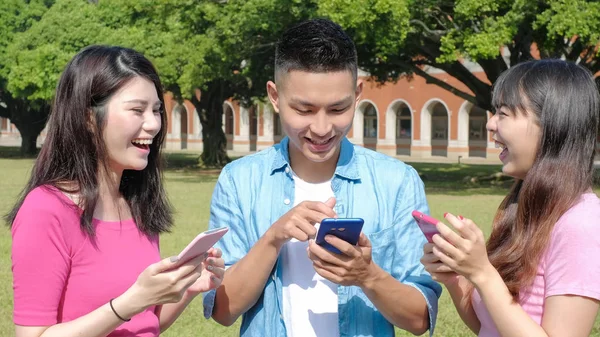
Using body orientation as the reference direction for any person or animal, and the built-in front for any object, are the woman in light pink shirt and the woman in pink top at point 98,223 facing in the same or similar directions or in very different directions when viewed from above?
very different directions

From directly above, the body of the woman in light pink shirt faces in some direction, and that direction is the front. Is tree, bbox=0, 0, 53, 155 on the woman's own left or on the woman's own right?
on the woman's own right

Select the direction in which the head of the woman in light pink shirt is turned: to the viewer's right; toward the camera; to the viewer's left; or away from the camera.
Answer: to the viewer's left

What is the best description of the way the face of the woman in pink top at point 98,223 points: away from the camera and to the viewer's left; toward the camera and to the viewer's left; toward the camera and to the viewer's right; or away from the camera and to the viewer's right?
toward the camera and to the viewer's right

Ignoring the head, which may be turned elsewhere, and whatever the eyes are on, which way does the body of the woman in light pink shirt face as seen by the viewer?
to the viewer's left

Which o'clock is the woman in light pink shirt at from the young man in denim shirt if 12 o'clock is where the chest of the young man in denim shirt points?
The woman in light pink shirt is roughly at 9 o'clock from the young man in denim shirt.

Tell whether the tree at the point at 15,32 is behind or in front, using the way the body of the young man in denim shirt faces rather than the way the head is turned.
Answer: behind

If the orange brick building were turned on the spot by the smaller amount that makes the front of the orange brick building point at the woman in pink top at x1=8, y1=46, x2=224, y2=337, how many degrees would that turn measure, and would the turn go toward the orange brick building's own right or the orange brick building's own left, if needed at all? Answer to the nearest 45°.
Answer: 0° — it already faces them

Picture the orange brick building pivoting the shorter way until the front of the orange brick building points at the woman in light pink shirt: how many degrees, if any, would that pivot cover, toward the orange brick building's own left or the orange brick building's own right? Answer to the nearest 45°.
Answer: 0° — it already faces them

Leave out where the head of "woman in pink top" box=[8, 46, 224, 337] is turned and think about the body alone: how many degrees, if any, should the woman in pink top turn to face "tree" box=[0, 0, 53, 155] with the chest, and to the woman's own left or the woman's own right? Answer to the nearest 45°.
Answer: approximately 135° to the woman's own left

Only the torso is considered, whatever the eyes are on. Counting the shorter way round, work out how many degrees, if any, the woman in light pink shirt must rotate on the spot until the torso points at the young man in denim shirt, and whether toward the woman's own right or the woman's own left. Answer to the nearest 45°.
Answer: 0° — they already face them
